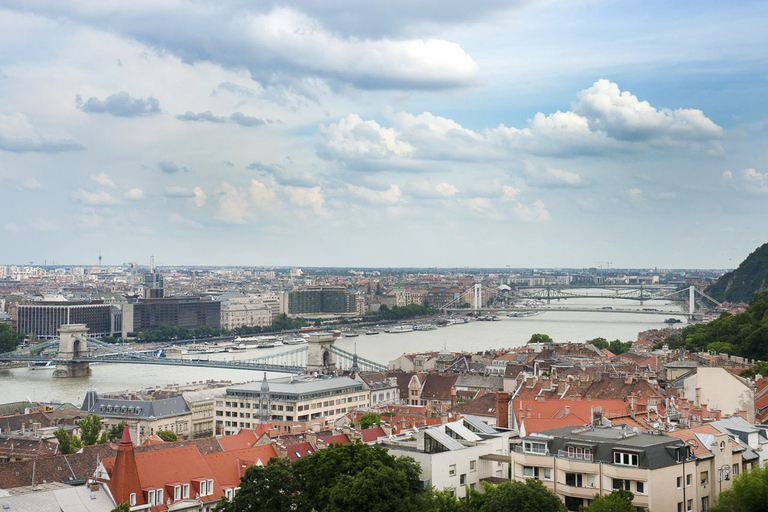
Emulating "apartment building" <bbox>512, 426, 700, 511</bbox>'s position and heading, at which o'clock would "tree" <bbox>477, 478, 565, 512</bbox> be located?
The tree is roughly at 12 o'clock from the apartment building.

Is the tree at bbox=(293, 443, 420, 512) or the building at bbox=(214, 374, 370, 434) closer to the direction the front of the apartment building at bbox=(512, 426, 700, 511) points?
the tree

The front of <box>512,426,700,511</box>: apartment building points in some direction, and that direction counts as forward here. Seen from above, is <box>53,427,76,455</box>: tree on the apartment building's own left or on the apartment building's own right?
on the apartment building's own right

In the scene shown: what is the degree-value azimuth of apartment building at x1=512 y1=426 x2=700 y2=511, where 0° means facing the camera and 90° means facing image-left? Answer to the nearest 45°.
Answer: approximately 45°

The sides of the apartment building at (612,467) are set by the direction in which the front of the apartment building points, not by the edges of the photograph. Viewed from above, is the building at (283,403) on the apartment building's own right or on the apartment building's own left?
on the apartment building's own right

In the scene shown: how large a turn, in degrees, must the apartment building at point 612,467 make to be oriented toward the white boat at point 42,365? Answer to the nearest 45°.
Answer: approximately 90° to its right

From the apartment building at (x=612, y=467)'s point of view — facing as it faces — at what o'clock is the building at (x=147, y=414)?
The building is roughly at 3 o'clock from the apartment building.

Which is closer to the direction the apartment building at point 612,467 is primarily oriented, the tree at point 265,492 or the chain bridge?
the tree

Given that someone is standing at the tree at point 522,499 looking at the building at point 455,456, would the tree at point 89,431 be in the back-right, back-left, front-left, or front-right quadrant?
front-left
